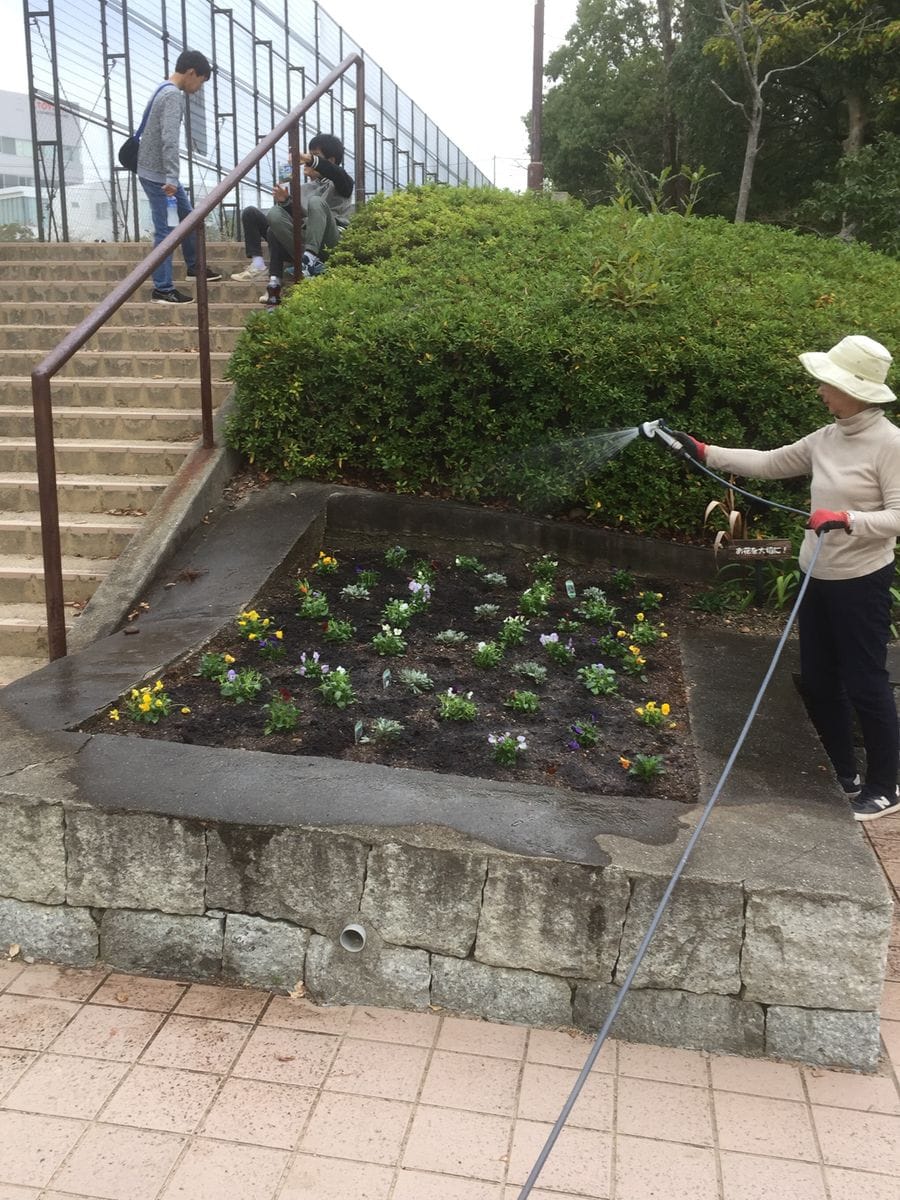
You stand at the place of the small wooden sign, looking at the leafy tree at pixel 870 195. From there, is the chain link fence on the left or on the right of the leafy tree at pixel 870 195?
left

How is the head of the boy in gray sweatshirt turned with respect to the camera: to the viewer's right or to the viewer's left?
to the viewer's right

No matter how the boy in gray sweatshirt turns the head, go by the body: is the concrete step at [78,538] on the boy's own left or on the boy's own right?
on the boy's own right

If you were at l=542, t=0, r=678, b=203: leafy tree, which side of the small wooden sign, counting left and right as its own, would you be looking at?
back

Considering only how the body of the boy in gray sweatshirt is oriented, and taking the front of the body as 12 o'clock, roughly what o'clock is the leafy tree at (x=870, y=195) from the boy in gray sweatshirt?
The leafy tree is roughly at 11 o'clock from the boy in gray sweatshirt.

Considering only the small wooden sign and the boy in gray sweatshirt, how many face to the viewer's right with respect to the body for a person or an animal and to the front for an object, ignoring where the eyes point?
1

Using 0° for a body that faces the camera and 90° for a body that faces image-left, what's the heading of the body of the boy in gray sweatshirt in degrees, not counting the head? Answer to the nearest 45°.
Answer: approximately 270°

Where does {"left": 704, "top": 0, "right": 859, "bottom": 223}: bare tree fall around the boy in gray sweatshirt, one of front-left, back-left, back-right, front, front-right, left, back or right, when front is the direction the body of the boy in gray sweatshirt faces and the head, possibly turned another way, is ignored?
front-left

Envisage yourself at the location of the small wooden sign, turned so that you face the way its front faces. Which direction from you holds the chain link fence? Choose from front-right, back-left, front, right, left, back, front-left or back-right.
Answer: back-right

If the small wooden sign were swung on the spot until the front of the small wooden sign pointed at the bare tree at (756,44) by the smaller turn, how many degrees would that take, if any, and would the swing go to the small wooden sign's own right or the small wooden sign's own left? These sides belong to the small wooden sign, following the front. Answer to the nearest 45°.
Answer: approximately 180°

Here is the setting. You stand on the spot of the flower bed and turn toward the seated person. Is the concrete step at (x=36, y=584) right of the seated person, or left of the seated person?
left

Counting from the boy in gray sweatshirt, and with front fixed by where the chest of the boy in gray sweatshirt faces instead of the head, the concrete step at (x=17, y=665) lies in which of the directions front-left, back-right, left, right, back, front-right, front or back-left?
right

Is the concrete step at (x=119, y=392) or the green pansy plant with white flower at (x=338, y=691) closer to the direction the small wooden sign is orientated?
the green pansy plant with white flower
